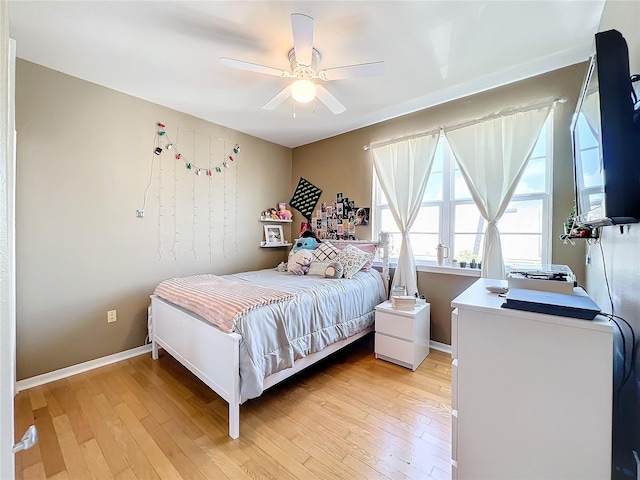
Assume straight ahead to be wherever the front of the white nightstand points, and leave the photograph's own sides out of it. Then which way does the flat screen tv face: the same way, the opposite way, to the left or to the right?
to the right

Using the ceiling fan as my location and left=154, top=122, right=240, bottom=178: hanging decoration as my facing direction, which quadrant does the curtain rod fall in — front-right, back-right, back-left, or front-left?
back-right

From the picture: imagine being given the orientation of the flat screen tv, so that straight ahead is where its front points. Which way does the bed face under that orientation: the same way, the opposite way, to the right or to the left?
to the left

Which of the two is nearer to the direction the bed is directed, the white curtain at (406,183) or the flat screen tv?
the flat screen tv

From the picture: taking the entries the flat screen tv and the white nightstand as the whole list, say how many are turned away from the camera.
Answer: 0

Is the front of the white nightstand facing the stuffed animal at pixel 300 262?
no

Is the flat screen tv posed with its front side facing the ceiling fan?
yes

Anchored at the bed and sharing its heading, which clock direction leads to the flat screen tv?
The flat screen tv is roughly at 9 o'clock from the bed.

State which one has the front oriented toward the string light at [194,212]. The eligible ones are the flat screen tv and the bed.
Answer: the flat screen tv

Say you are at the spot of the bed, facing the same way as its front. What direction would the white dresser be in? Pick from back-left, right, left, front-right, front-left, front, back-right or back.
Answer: left

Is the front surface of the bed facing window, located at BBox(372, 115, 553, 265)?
no

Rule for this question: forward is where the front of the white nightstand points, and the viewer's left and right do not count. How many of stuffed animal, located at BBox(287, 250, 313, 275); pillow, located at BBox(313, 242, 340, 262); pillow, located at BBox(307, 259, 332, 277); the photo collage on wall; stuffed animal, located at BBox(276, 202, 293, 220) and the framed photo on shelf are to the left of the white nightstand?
0

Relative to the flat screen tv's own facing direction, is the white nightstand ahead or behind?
ahead

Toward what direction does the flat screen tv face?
to the viewer's left

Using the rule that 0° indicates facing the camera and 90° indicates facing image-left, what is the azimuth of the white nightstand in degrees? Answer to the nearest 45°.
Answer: approximately 45°

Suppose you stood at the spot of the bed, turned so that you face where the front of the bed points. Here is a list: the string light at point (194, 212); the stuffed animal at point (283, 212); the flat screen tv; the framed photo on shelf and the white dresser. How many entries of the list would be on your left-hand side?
2

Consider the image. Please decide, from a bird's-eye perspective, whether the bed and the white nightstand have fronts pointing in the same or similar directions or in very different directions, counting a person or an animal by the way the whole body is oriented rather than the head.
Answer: same or similar directions
